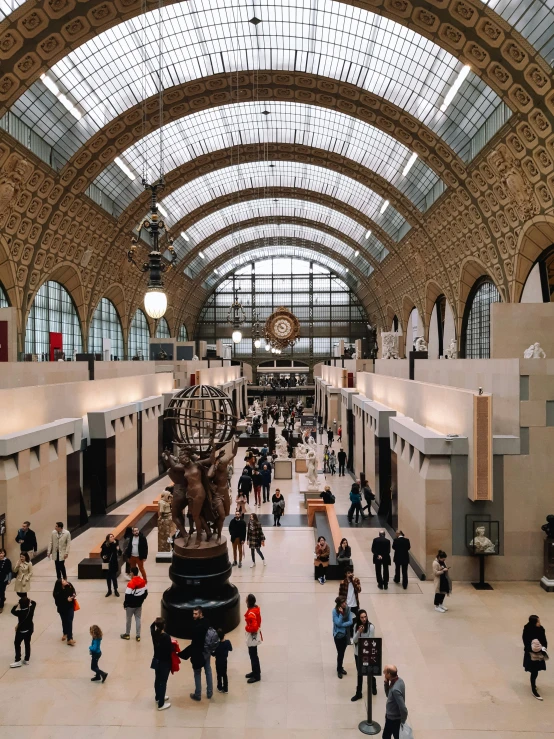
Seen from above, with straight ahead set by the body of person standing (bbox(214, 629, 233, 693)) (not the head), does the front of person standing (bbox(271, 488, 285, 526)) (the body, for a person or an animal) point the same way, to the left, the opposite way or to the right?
the opposite way

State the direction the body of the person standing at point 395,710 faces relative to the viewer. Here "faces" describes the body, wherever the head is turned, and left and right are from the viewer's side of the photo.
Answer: facing to the left of the viewer

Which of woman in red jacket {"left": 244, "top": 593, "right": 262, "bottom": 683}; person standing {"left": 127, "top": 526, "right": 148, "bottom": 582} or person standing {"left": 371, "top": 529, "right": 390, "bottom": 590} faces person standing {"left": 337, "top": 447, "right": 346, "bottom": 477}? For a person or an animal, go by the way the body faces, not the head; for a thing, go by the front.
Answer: person standing {"left": 371, "top": 529, "right": 390, "bottom": 590}

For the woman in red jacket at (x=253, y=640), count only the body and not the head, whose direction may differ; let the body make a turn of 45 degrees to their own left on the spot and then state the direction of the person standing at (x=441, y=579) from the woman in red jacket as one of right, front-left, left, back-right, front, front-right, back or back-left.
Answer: back

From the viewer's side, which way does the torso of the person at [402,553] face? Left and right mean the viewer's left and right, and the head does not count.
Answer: facing away from the viewer

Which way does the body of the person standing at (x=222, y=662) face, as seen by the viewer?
away from the camera

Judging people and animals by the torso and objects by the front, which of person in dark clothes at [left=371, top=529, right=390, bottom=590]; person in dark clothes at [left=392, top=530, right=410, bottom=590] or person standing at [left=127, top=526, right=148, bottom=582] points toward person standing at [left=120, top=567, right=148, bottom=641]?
person standing at [left=127, top=526, right=148, bottom=582]

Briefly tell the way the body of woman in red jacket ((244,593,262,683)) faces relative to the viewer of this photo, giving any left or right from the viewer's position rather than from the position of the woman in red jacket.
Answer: facing to the left of the viewer

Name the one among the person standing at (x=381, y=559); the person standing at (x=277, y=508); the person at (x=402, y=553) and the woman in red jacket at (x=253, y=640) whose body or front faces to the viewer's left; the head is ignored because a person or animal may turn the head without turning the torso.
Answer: the woman in red jacket

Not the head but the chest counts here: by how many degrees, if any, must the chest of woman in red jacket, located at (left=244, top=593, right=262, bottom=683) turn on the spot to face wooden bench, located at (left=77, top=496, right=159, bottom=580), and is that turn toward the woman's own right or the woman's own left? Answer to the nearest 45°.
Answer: approximately 45° to the woman's own right

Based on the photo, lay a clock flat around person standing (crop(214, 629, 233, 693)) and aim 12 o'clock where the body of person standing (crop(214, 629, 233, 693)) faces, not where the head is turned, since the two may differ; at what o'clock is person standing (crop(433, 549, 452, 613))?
person standing (crop(433, 549, 452, 613)) is roughly at 2 o'clock from person standing (crop(214, 629, 233, 693)).

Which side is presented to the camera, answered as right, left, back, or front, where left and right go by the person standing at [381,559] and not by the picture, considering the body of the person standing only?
back

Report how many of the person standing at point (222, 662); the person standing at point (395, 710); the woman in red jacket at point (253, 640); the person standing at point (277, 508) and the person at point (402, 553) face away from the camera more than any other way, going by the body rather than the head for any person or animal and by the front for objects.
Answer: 2
